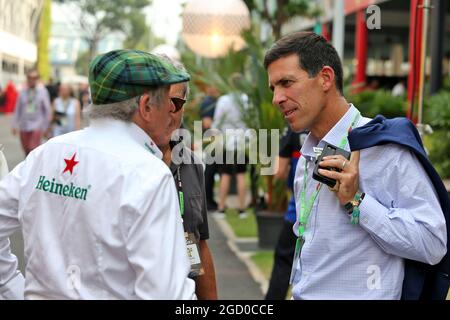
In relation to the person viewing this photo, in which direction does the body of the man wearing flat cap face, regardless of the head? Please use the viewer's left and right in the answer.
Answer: facing away from the viewer and to the right of the viewer

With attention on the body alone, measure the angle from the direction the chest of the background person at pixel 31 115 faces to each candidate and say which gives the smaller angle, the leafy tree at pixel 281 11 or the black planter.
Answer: the black planter

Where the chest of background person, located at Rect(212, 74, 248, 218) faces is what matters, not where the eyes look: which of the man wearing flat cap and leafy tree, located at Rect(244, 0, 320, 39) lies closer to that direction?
the leafy tree

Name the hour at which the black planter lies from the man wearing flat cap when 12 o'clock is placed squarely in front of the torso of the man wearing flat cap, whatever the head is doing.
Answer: The black planter is roughly at 11 o'clock from the man wearing flat cap.

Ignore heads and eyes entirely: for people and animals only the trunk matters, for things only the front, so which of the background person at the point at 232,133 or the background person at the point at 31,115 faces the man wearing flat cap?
the background person at the point at 31,115

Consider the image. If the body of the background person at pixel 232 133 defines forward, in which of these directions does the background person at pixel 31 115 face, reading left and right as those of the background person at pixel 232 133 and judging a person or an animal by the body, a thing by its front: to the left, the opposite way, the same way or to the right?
the opposite way

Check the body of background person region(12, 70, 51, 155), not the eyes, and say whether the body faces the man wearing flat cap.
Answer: yes

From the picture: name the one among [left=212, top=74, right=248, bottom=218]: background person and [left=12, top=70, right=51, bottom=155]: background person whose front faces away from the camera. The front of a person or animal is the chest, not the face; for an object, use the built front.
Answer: [left=212, top=74, right=248, bottom=218]: background person

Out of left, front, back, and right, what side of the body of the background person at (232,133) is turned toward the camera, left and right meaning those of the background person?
back

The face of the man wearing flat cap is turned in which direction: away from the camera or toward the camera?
away from the camera

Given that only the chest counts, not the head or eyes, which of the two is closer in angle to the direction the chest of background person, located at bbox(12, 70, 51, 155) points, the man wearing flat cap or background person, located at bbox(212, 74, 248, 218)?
the man wearing flat cap
